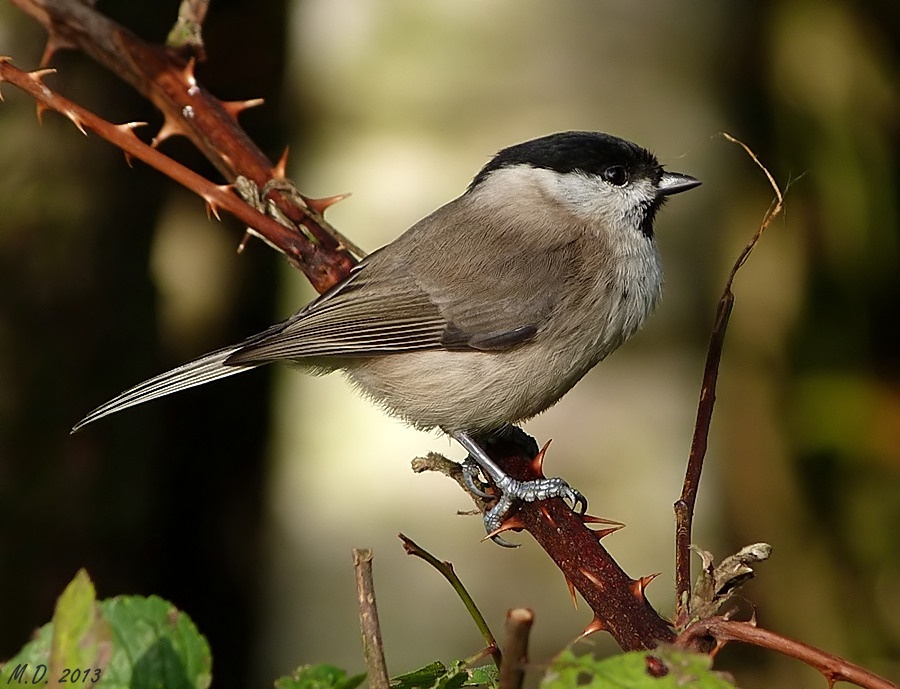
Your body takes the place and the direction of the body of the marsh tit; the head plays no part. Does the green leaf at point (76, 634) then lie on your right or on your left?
on your right

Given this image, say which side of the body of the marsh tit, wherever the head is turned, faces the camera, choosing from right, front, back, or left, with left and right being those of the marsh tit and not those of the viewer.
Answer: right

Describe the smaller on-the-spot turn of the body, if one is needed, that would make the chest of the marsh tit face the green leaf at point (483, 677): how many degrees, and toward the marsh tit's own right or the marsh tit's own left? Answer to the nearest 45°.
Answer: approximately 90° to the marsh tit's own right

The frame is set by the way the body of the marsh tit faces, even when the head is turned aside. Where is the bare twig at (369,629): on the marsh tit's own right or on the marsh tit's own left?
on the marsh tit's own right

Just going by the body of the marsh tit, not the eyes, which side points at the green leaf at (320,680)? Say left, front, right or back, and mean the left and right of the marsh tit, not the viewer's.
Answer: right
